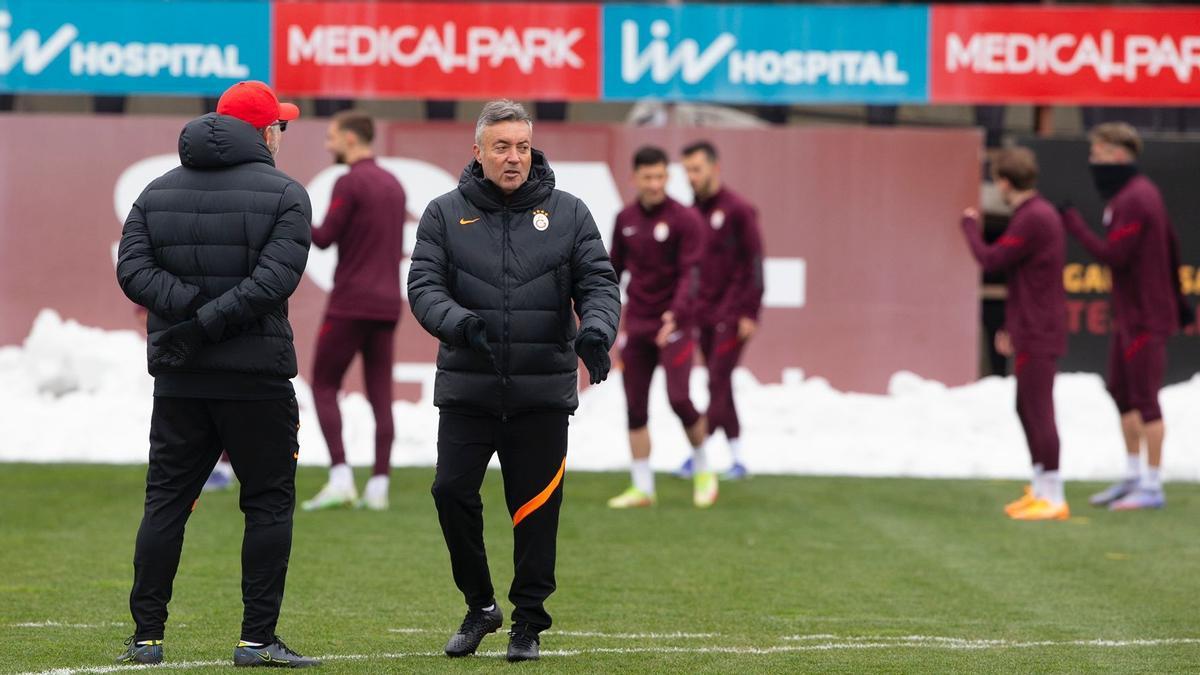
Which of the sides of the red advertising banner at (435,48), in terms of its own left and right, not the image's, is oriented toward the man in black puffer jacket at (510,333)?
front

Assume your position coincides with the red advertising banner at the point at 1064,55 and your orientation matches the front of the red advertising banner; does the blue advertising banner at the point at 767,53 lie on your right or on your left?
on your right

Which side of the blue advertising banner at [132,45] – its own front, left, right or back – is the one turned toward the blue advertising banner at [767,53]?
left

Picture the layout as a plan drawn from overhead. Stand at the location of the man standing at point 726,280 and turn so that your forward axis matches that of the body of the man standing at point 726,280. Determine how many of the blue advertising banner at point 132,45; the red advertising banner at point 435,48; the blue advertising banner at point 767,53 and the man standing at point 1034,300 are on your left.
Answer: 1

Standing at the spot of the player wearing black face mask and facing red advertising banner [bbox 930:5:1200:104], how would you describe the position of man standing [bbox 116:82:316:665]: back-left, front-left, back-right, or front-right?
back-left

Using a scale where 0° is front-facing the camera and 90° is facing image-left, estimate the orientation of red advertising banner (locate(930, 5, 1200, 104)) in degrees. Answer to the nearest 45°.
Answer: approximately 0°

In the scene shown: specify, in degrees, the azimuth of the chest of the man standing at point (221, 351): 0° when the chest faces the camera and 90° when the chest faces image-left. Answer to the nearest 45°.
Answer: approximately 225°

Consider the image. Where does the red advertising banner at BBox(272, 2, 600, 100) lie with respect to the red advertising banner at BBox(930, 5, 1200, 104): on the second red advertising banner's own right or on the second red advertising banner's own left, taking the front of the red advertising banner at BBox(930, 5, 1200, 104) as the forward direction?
on the second red advertising banner's own right

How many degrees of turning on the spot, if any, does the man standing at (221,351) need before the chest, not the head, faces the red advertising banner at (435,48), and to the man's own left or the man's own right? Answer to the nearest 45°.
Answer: approximately 45° to the man's own left

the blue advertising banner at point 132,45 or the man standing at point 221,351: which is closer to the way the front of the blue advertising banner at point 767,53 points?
the man standing

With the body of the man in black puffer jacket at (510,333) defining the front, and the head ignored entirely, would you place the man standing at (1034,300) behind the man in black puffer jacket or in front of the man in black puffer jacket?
behind

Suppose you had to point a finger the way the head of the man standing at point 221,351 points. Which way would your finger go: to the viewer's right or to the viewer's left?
to the viewer's right
